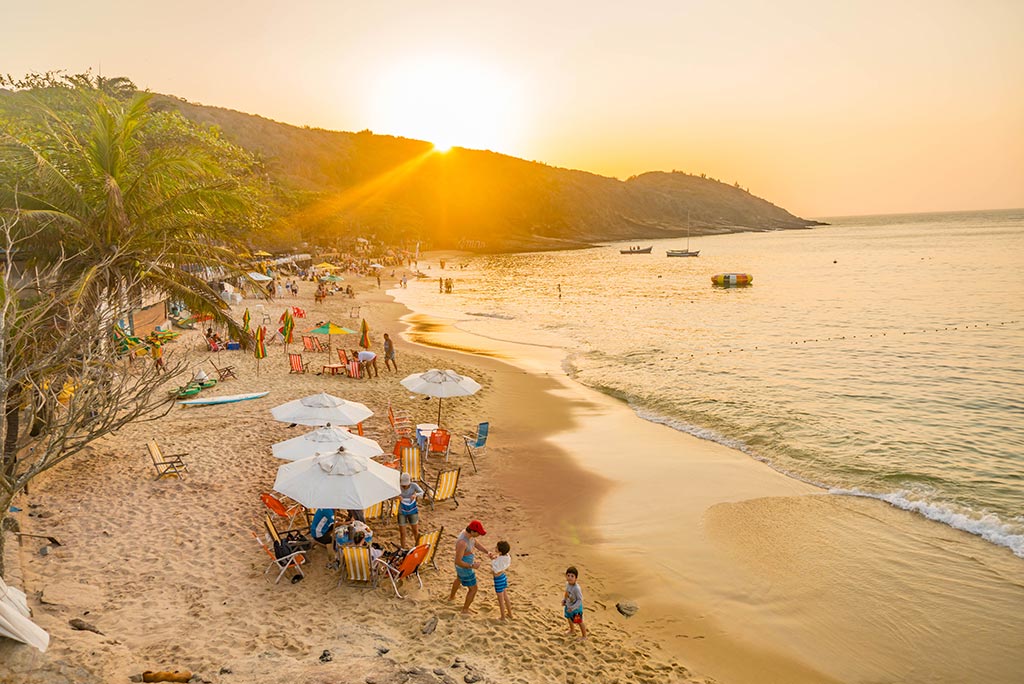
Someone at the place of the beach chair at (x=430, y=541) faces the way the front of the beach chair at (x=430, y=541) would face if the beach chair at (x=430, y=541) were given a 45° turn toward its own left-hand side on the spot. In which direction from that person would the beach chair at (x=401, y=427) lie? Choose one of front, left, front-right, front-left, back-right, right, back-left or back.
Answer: back-right

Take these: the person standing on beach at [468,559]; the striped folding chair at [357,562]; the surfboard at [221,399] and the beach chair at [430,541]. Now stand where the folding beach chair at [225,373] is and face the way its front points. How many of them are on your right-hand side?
4

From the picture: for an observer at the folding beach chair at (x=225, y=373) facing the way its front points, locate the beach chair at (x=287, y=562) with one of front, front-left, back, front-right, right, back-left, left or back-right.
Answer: right

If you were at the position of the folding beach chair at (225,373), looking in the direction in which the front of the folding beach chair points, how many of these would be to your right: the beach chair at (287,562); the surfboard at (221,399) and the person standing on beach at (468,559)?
3

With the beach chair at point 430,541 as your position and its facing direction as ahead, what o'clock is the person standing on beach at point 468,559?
The person standing on beach is roughly at 8 o'clock from the beach chair.

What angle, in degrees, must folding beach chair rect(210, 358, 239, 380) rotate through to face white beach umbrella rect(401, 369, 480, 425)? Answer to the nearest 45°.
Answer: approximately 45° to its right

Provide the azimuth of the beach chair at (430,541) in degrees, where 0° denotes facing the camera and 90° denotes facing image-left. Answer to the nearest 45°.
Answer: approximately 90°

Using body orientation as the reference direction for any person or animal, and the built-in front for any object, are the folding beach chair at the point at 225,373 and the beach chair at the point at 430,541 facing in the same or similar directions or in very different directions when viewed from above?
very different directions

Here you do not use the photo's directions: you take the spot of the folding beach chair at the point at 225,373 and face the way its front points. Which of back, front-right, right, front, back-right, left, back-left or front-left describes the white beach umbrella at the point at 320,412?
right

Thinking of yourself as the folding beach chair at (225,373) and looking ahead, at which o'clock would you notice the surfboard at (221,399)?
The surfboard is roughly at 3 o'clock from the folding beach chair.

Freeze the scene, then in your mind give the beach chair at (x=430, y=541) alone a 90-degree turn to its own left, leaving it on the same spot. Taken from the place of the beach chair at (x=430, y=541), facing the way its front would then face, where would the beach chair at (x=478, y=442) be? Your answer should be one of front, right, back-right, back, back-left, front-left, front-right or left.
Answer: back

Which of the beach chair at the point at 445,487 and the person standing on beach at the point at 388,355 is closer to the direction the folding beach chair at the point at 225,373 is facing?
the person standing on beach

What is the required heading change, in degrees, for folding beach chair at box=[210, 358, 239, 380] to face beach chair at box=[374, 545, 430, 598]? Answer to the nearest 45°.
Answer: approximately 90° to its right

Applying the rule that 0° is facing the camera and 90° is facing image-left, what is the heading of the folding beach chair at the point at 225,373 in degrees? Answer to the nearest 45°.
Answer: approximately 270°
